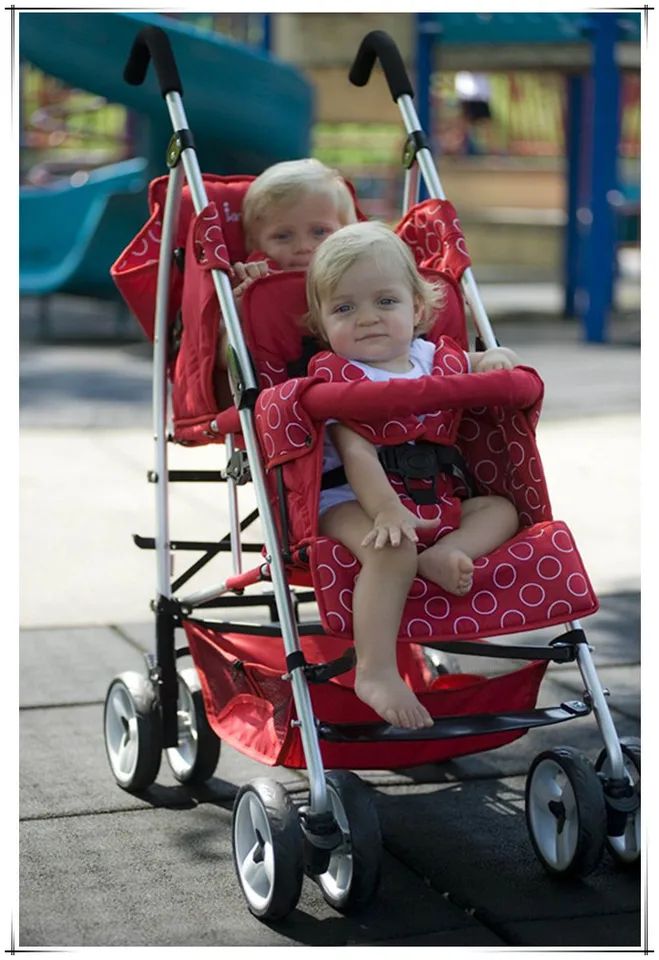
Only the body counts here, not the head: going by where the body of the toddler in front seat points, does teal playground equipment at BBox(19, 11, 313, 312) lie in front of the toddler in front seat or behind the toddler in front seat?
behind

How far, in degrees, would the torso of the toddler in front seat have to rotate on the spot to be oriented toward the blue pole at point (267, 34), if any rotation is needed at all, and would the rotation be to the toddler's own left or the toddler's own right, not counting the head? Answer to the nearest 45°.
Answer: approximately 135° to the toddler's own left

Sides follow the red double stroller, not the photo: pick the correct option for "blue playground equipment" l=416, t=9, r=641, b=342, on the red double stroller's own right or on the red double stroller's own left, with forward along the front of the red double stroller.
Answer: on the red double stroller's own left

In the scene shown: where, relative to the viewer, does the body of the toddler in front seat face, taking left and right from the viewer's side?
facing the viewer and to the right of the viewer

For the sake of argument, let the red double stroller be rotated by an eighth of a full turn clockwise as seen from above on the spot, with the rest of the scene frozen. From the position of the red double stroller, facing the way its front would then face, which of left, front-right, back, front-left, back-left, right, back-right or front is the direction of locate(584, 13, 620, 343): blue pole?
back

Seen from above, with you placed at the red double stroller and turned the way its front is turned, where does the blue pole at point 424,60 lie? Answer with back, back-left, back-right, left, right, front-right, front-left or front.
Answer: back-left

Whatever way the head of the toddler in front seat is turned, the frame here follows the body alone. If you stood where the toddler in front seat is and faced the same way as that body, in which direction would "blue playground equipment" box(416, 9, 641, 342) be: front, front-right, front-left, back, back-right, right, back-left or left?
back-left

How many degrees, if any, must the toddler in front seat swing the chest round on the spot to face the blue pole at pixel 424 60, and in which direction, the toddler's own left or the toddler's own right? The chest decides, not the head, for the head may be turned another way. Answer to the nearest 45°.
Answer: approximately 135° to the toddler's own left

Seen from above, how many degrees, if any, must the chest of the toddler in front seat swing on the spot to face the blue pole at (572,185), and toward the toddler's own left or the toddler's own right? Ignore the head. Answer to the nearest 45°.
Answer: approximately 135° to the toddler's own left

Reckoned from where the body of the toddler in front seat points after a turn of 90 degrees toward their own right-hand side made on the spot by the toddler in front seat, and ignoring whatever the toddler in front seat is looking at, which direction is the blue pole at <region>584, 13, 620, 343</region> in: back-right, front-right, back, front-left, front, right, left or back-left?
back-right

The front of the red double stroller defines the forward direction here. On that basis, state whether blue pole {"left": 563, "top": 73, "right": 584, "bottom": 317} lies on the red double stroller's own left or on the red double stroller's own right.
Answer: on the red double stroller's own left
